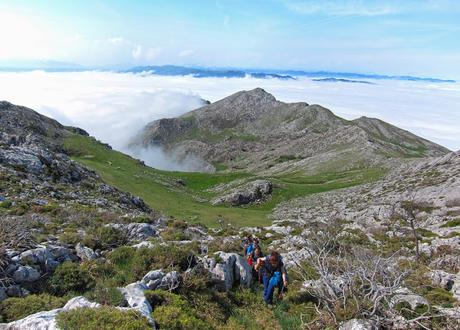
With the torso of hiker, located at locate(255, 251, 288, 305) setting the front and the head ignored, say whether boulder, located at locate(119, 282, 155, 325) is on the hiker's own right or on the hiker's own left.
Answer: on the hiker's own right

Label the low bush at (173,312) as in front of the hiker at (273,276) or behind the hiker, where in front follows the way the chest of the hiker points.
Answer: in front

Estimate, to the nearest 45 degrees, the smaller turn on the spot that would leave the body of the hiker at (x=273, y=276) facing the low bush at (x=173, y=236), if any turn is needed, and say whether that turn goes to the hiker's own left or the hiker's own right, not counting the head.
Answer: approximately 135° to the hiker's own right

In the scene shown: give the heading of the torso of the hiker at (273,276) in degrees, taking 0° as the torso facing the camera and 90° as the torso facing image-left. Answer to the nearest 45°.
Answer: approximately 0°

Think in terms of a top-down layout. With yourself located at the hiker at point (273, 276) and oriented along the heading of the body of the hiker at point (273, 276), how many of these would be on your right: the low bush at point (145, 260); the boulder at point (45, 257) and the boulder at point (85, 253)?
3

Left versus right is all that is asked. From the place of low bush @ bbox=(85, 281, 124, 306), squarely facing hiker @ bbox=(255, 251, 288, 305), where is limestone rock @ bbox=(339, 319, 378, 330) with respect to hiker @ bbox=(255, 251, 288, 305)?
right

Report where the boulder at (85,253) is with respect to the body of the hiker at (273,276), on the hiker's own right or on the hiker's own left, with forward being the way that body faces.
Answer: on the hiker's own right

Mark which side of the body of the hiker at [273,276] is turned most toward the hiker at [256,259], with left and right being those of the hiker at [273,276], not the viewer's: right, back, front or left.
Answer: back

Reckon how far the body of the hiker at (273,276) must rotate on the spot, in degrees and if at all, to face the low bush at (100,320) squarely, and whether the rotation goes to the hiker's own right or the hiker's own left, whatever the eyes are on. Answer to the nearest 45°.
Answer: approximately 45° to the hiker's own right

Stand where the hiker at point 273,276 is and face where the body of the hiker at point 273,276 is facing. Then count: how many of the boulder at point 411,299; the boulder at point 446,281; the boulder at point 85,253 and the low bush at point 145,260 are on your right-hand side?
2

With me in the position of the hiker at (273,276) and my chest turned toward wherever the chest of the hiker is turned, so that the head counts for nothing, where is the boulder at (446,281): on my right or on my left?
on my left

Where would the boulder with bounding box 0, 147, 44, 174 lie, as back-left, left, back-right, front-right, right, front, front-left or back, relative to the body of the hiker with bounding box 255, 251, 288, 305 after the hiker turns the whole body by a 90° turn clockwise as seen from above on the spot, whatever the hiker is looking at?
front-right

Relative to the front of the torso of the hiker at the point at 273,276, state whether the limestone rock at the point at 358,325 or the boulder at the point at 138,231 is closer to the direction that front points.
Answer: the limestone rock

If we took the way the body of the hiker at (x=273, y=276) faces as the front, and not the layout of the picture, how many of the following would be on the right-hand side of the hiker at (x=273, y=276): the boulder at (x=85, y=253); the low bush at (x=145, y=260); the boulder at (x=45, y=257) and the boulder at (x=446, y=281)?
3

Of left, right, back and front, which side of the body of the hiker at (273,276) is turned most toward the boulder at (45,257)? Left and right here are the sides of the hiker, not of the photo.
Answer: right
